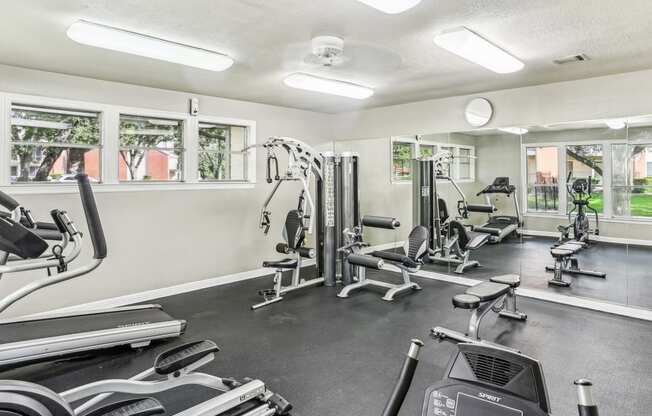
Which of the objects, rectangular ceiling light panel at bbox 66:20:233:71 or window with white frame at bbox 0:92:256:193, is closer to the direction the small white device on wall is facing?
the rectangular ceiling light panel

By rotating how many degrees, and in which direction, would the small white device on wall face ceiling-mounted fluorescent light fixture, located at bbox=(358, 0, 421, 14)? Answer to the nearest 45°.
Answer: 0° — it already faces it

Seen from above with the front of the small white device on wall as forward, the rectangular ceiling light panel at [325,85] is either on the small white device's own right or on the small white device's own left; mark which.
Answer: on the small white device's own left

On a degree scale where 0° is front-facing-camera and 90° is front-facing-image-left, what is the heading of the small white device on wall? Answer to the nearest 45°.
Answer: approximately 0°
